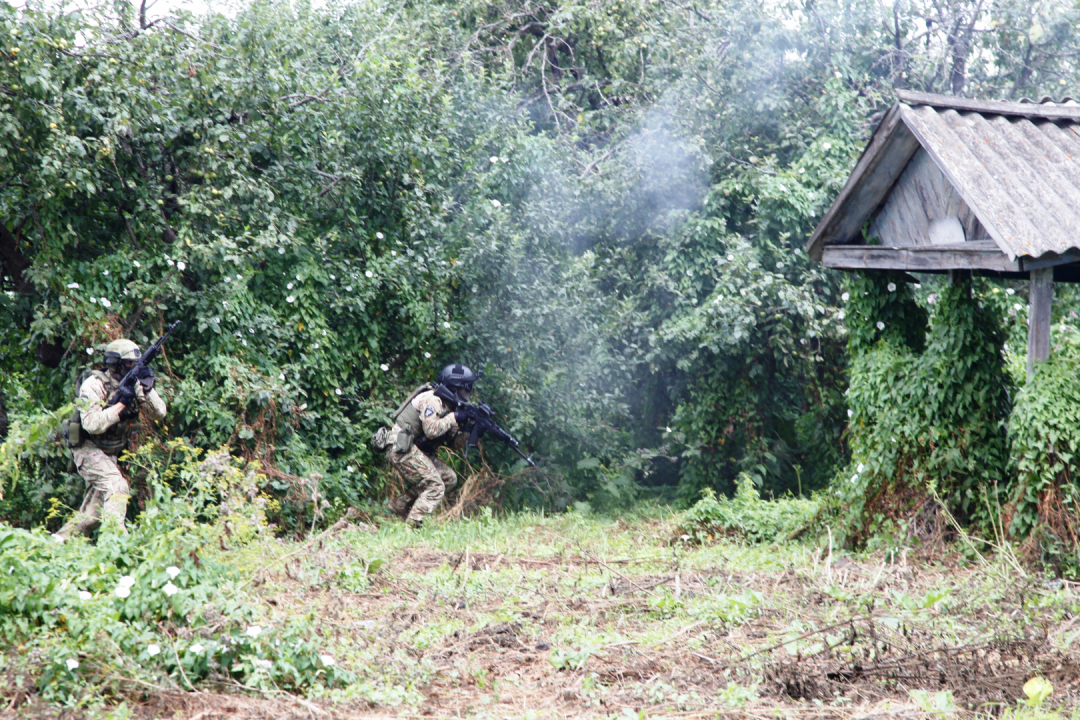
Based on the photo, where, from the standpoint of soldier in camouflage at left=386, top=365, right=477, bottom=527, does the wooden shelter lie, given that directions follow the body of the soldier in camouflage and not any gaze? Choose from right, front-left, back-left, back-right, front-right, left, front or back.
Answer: front-right

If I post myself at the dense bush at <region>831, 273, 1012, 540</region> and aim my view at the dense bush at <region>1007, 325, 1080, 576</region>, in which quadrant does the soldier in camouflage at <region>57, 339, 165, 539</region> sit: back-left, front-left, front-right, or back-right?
back-right

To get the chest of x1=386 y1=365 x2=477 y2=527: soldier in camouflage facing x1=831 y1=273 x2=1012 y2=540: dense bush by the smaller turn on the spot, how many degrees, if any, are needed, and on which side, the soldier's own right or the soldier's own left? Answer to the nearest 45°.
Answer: approximately 45° to the soldier's own right

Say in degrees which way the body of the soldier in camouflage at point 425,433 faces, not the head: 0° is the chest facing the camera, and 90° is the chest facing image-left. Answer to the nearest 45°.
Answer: approximately 270°

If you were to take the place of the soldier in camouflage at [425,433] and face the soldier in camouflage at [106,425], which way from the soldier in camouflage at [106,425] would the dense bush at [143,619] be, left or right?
left

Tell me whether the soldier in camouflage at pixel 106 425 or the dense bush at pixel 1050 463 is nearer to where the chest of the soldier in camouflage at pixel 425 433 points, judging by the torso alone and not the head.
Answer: the dense bush

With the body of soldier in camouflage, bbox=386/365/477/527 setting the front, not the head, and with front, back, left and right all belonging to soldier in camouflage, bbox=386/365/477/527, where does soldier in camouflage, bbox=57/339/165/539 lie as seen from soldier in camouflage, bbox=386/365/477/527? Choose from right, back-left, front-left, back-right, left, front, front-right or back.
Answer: back-right

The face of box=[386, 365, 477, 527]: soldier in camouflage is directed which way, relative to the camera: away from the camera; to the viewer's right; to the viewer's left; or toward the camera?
to the viewer's right

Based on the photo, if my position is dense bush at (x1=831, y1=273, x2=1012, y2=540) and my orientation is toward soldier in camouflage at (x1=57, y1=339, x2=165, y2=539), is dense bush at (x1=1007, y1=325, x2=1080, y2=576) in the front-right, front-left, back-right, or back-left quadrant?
back-left
